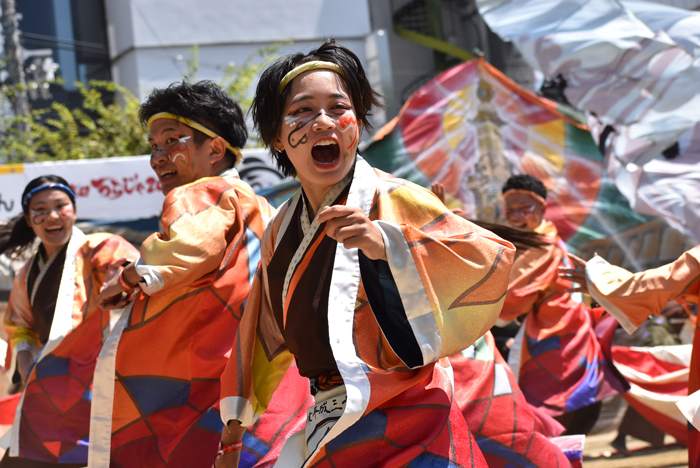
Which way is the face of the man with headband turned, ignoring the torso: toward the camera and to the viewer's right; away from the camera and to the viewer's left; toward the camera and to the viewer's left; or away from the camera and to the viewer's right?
toward the camera and to the viewer's left

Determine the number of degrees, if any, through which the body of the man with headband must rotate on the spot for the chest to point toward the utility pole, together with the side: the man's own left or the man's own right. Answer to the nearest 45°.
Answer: approximately 90° to the man's own right

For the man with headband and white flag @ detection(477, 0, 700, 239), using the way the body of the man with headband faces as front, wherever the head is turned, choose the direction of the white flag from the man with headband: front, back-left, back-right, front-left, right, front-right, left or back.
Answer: back-right

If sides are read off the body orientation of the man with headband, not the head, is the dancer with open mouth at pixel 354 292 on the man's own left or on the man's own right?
on the man's own left

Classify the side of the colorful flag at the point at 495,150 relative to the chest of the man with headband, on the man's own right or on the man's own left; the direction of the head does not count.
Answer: on the man's own right
